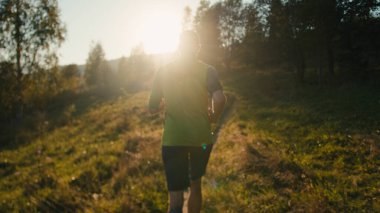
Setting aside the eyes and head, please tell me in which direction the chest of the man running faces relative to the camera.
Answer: away from the camera

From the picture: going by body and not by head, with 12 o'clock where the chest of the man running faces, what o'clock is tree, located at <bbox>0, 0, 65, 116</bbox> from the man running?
The tree is roughly at 11 o'clock from the man running.
